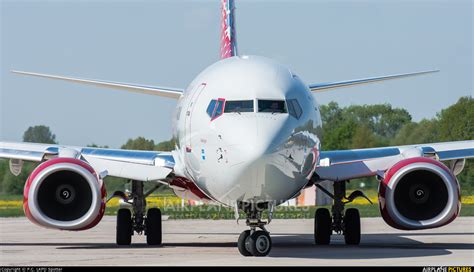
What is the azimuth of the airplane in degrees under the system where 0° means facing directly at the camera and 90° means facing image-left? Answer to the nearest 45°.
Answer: approximately 0°
